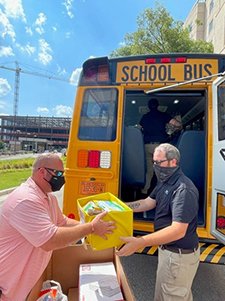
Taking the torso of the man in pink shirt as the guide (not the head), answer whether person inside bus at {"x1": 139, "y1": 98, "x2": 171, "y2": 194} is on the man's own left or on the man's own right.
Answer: on the man's own left

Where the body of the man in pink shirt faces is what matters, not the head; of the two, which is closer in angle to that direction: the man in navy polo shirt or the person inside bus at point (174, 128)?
the man in navy polo shirt

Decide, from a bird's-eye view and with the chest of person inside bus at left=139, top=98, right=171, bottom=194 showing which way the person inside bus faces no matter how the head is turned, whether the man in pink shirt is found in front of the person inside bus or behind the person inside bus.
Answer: behind

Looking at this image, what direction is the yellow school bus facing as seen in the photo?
away from the camera

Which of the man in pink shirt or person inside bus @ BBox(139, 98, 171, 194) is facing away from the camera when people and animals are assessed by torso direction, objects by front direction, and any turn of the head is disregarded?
the person inside bus

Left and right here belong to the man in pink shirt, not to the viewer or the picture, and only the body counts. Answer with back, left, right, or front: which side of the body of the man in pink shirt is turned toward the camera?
right

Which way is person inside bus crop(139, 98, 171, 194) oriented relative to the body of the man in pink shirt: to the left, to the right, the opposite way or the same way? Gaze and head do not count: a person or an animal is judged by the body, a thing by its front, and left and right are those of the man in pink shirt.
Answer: to the left

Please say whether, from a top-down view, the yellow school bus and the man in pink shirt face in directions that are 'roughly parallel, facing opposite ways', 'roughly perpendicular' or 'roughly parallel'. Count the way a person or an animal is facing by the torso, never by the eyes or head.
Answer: roughly perpendicular

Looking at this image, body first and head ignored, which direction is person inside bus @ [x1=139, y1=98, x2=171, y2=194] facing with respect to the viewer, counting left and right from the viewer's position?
facing away from the viewer

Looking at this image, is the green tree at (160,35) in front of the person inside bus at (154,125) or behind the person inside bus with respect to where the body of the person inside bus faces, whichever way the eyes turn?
in front
